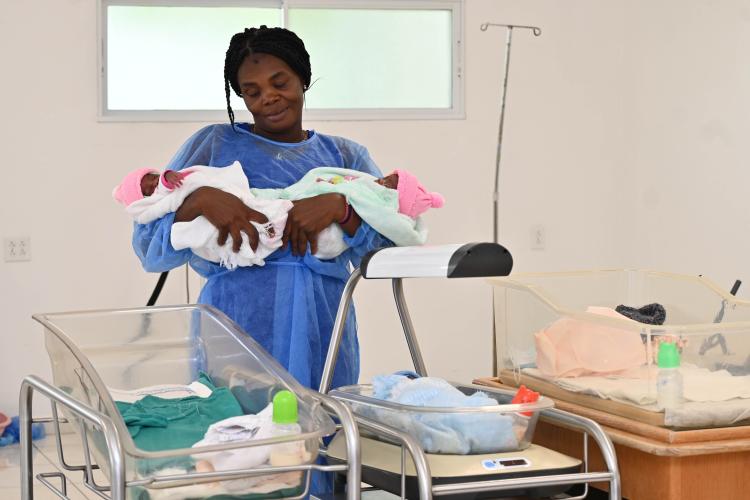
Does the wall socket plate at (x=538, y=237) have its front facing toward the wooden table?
yes

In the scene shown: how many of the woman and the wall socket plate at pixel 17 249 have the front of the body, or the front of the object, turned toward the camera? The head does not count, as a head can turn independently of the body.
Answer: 2

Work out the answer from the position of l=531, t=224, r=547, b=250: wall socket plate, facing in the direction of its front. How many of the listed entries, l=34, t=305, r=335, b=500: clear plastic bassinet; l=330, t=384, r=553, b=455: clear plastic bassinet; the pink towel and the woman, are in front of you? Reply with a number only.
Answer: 4

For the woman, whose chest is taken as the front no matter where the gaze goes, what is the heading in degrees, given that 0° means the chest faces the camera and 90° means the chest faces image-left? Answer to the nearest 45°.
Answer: approximately 0°

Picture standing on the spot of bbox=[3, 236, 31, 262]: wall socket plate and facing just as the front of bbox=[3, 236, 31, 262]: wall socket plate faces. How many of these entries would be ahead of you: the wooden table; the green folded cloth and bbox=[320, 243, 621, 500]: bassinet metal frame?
3

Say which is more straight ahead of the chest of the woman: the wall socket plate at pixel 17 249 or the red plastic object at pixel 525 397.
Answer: the red plastic object

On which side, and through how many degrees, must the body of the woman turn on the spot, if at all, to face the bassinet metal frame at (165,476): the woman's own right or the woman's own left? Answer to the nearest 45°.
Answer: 0° — they already face it

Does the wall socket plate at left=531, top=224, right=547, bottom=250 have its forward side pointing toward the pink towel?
yes

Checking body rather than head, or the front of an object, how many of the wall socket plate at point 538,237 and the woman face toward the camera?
2

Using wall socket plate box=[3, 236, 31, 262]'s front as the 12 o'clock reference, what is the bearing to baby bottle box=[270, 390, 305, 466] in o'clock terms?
The baby bottle is roughly at 12 o'clock from the wall socket plate.
